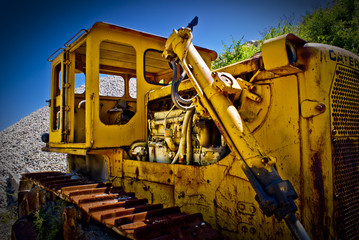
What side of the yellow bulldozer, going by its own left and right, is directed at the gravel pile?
back

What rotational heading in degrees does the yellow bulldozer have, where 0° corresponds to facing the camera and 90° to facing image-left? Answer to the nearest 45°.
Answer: approximately 315°
